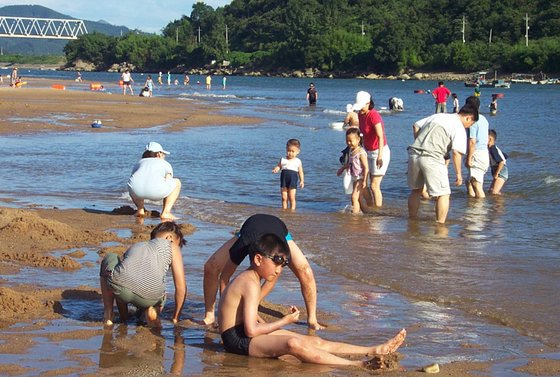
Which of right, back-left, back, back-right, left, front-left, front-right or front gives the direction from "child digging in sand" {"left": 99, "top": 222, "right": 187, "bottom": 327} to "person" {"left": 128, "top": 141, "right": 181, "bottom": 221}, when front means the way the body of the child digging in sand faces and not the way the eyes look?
front-left

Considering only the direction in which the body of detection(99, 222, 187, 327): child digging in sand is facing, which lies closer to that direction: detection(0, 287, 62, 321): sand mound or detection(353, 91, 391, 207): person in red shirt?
the person in red shirt

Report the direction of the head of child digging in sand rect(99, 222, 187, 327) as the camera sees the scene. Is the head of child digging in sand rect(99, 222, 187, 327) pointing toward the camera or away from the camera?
away from the camera

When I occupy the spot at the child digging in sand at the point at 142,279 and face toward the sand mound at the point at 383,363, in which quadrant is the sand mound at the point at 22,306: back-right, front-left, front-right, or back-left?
back-right

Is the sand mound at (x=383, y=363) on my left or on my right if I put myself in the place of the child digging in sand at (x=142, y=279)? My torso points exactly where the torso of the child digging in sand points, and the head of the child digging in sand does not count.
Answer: on my right

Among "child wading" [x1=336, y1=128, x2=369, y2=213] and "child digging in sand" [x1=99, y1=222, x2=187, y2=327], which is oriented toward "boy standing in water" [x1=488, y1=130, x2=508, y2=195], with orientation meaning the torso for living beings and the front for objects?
the child digging in sand

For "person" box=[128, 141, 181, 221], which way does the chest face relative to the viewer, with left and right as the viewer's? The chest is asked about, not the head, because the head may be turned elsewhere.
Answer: facing away from the viewer and to the right of the viewer
